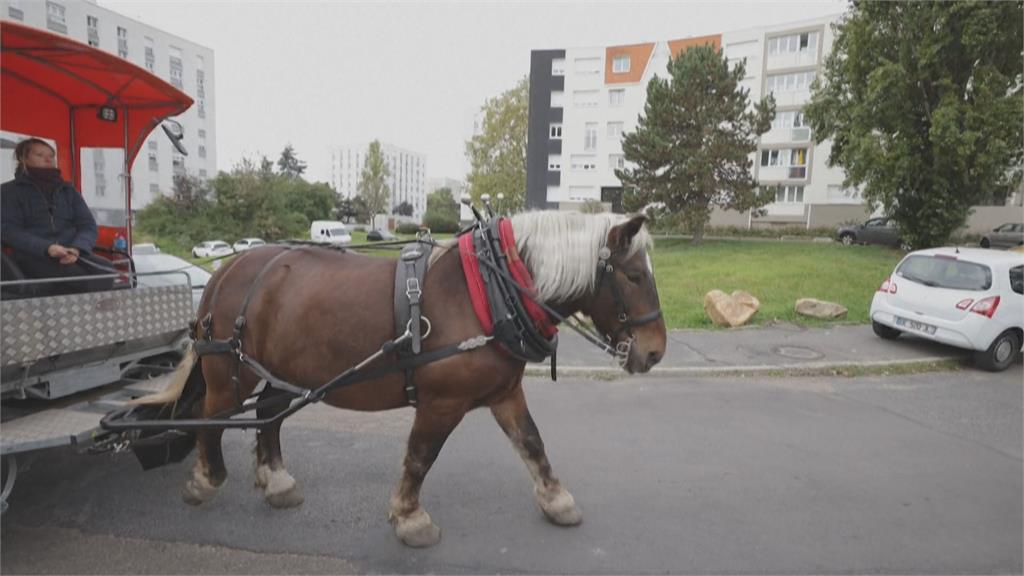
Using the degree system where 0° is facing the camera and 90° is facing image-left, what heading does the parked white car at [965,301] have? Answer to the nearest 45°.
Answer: approximately 225°

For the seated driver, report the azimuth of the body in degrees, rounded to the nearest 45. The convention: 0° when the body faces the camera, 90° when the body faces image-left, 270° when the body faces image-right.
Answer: approximately 315°

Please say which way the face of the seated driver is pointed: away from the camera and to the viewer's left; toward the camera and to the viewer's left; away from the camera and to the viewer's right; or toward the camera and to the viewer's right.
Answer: toward the camera and to the viewer's right

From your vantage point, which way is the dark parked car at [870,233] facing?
to the viewer's left

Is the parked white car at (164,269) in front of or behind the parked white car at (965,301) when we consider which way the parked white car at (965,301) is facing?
behind

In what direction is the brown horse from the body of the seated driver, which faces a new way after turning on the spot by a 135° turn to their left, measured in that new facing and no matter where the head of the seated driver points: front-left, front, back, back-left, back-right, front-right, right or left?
back-right

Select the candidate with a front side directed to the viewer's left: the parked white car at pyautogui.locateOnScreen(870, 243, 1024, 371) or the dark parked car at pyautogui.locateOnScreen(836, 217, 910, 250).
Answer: the dark parked car

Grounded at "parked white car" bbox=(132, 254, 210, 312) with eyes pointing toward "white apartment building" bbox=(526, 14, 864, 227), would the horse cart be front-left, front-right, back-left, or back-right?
back-right
